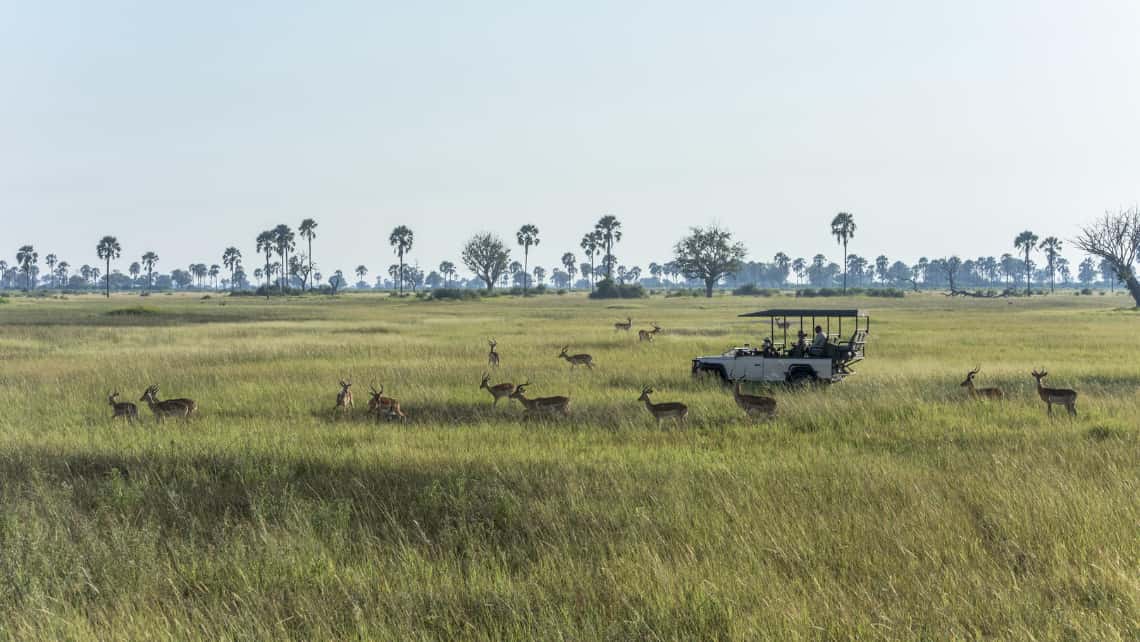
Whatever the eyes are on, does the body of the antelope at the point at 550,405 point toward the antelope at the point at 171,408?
yes

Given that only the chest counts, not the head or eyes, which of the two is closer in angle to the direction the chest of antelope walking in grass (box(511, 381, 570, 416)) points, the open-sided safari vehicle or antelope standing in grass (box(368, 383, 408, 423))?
the antelope standing in grass

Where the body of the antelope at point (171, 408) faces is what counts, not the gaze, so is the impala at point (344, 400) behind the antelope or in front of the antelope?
behind

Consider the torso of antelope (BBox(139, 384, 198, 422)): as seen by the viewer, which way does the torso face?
to the viewer's left

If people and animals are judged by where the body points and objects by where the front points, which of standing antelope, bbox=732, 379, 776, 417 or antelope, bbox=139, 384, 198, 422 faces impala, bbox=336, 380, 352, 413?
standing antelope, bbox=732, 379, 776, 417

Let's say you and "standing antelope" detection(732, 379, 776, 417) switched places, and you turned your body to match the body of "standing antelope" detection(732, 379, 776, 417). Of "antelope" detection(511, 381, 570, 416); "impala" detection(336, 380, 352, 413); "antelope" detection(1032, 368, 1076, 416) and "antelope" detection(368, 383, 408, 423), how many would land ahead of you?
3

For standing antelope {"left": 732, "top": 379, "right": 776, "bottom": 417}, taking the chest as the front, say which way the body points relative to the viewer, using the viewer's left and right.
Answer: facing to the left of the viewer

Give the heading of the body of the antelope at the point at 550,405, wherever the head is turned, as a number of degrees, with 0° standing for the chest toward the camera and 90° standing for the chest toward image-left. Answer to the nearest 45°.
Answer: approximately 90°

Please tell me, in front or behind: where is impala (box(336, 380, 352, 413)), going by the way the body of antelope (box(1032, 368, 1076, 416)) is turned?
in front

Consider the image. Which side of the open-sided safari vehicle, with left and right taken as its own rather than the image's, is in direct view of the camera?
left

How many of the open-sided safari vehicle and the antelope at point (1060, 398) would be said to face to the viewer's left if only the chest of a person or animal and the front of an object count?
2
